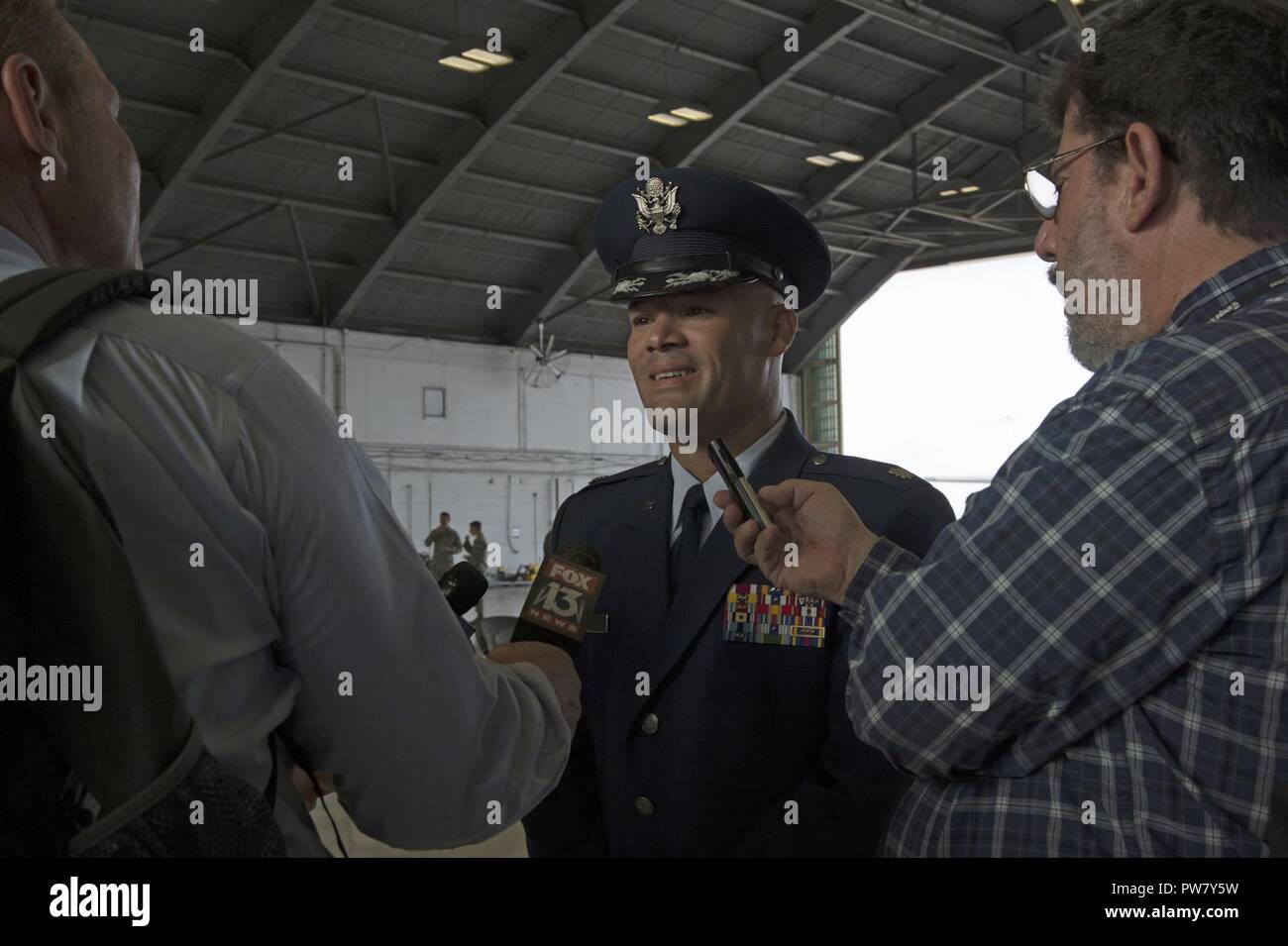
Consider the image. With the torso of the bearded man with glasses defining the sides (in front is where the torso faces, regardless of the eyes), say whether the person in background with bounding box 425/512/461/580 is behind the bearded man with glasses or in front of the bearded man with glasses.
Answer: in front

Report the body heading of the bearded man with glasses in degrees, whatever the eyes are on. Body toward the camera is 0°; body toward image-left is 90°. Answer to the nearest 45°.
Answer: approximately 135°

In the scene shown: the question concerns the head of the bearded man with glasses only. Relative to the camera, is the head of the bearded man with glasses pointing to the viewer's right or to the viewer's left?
to the viewer's left

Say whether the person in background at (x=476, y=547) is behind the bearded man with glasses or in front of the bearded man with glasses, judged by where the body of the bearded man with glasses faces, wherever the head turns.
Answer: in front
